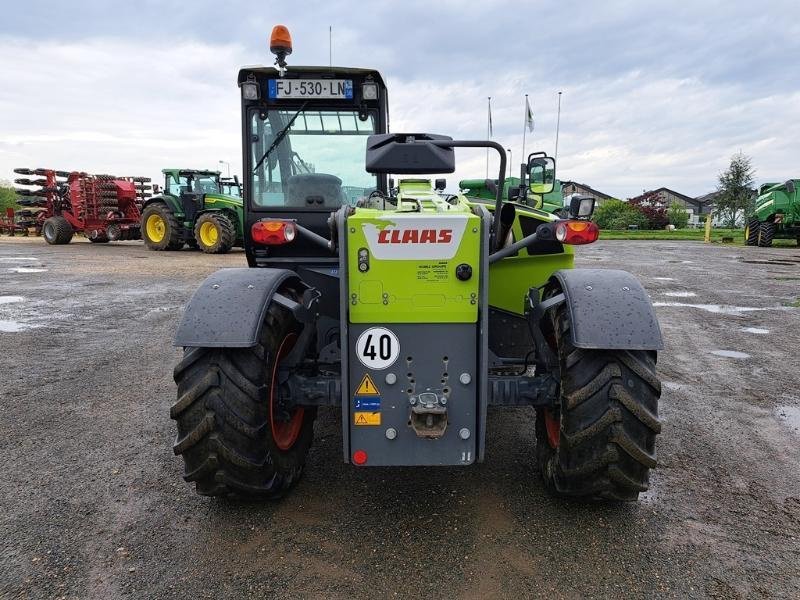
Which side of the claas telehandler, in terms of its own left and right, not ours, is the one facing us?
back

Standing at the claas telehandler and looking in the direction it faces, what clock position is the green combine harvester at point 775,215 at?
The green combine harvester is roughly at 1 o'clock from the claas telehandler.

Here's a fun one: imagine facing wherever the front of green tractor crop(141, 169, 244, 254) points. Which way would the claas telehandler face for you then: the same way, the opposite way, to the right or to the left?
to the left

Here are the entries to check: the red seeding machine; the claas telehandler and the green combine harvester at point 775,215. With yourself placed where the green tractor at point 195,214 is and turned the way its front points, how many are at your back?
1

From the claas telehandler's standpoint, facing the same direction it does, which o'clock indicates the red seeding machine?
The red seeding machine is roughly at 11 o'clock from the claas telehandler.

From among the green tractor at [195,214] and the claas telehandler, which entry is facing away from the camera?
the claas telehandler

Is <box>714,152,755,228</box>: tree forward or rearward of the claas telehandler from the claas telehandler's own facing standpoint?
forward

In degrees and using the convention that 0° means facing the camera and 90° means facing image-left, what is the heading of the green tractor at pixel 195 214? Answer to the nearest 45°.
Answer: approximately 315°

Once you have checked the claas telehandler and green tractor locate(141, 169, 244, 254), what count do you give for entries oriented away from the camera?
1

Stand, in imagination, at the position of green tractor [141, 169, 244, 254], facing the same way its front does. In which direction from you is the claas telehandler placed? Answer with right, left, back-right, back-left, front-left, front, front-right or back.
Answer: front-right

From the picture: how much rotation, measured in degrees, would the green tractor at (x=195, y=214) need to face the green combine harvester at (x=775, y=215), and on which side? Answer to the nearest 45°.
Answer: approximately 45° to its left

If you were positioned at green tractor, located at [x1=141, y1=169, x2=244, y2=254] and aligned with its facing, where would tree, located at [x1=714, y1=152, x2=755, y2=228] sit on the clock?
The tree is roughly at 10 o'clock from the green tractor.

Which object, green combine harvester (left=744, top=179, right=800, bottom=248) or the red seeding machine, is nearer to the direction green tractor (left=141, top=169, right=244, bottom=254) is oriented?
the green combine harvester

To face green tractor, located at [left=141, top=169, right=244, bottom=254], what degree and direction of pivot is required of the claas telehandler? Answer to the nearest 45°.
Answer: approximately 45° to its left

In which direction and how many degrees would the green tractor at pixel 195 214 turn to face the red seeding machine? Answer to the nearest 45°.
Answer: approximately 180°
